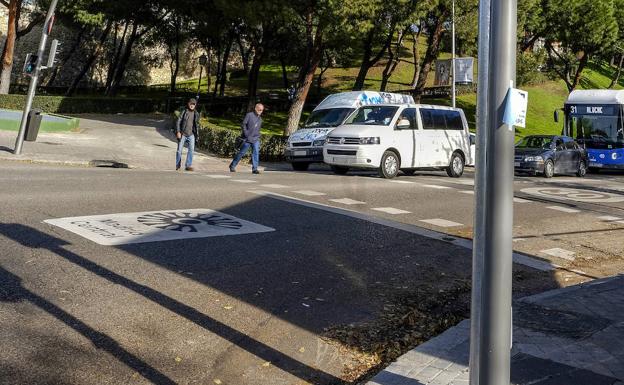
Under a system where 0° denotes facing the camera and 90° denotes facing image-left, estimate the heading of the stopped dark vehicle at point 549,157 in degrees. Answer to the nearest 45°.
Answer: approximately 45°

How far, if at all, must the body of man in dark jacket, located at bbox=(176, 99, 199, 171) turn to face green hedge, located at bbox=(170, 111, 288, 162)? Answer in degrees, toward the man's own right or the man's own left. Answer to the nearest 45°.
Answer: approximately 180°

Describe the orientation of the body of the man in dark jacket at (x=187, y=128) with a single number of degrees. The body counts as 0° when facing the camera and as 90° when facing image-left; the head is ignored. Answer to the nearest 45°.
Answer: approximately 0°

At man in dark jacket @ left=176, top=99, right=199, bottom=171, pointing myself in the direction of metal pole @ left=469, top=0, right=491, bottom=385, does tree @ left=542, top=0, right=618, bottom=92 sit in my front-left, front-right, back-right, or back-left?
back-left

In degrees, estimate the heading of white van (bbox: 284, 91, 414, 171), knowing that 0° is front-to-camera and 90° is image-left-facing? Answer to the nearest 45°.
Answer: approximately 45°

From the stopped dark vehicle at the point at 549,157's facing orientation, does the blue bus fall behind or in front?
behind

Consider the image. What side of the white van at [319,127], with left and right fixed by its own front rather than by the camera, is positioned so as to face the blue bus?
back

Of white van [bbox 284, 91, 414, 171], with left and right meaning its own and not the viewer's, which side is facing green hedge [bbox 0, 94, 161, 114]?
right
